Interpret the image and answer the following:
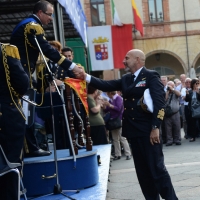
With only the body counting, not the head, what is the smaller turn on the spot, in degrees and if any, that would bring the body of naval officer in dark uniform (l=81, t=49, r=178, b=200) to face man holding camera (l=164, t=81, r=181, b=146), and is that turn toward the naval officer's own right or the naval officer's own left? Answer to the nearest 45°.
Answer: approximately 135° to the naval officer's own right

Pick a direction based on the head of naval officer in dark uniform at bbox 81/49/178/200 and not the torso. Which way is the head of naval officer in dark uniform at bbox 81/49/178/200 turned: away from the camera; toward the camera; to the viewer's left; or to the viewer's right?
to the viewer's left

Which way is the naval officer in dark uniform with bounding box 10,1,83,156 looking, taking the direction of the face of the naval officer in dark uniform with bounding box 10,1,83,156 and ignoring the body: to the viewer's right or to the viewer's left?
to the viewer's right

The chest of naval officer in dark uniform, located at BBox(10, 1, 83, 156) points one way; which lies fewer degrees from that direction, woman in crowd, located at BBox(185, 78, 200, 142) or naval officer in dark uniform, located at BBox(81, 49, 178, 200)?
the naval officer in dark uniform

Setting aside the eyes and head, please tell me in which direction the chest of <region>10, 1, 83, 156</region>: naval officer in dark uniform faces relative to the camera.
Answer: to the viewer's right

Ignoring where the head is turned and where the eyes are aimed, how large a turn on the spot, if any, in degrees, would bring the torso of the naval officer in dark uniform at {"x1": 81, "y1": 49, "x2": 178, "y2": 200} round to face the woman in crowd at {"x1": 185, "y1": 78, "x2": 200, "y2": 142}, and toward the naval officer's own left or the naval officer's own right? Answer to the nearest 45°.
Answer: approximately 135° to the naval officer's own right

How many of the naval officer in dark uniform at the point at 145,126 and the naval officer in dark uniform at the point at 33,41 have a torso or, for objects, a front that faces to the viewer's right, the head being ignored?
1

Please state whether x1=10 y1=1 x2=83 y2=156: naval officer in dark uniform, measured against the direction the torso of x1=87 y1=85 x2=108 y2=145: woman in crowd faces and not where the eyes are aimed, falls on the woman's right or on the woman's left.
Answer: on the woman's right

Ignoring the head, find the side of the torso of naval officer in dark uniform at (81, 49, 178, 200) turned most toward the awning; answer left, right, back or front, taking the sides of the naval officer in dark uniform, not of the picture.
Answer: right

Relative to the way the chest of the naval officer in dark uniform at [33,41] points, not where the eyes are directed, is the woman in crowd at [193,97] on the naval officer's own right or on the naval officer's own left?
on the naval officer's own left
